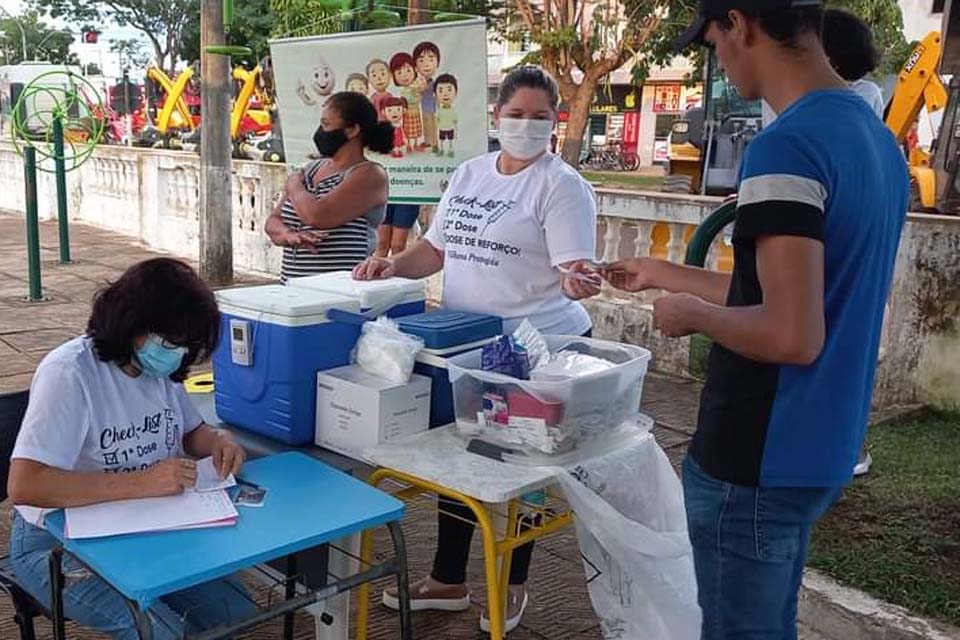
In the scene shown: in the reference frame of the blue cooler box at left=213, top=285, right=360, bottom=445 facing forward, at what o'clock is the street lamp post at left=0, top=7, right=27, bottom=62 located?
The street lamp post is roughly at 4 o'clock from the blue cooler box.

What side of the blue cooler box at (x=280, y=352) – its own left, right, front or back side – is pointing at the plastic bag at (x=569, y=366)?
left

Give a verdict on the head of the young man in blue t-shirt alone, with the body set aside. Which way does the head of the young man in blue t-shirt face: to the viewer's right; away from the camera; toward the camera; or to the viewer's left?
to the viewer's left

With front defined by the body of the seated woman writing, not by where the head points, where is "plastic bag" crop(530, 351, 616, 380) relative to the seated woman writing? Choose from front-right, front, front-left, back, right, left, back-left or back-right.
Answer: front-left

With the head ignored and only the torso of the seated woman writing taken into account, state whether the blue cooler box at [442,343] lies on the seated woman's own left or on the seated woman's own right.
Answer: on the seated woman's own left

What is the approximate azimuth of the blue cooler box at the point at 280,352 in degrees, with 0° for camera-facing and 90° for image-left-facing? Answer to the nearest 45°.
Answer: approximately 45°

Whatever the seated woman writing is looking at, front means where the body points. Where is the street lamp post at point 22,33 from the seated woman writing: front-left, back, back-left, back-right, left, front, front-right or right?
back-left

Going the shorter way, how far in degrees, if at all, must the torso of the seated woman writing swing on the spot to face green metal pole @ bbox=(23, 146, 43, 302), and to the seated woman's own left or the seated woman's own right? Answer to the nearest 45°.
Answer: approximately 135° to the seated woman's own left

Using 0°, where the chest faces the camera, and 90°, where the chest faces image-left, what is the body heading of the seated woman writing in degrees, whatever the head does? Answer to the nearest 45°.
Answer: approximately 315°

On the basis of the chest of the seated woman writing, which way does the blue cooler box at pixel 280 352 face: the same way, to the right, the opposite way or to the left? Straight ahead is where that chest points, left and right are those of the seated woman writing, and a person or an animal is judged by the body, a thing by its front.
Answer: to the right
